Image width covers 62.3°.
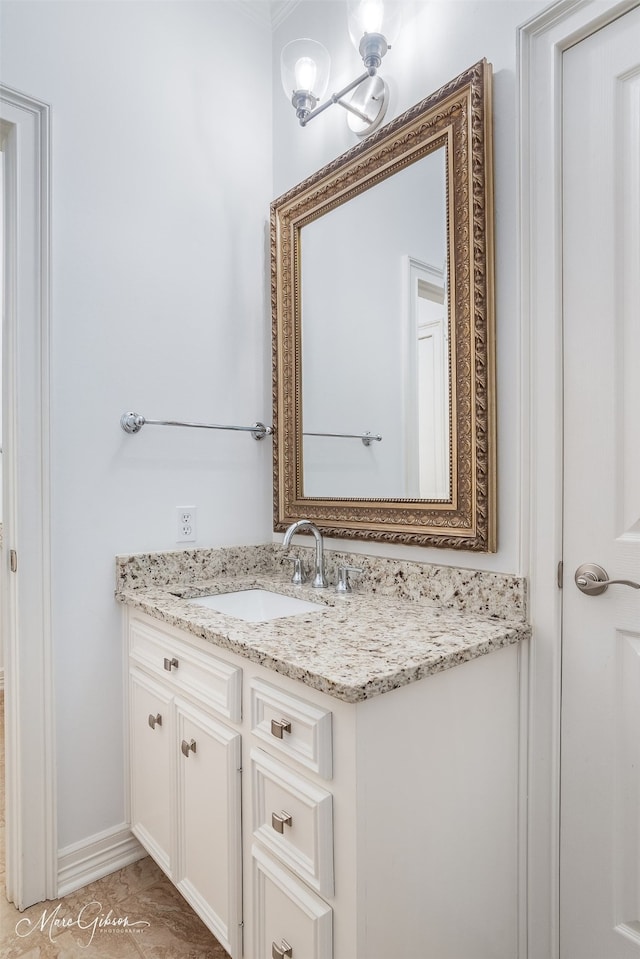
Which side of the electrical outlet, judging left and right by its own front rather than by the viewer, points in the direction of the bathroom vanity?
front

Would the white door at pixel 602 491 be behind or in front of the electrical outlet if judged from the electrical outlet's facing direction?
in front

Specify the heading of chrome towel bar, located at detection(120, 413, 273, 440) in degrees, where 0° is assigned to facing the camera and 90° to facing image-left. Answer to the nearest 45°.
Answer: approximately 315°

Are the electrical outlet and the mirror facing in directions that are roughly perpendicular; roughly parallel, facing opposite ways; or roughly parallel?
roughly perpendicular

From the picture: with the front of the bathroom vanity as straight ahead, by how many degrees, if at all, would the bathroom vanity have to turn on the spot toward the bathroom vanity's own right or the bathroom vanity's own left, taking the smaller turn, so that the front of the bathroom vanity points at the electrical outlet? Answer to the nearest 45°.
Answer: approximately 90° to the bathroom vanity's own right

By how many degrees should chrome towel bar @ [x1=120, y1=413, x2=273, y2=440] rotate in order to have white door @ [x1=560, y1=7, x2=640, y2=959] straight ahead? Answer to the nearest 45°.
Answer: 0° — it already faces it

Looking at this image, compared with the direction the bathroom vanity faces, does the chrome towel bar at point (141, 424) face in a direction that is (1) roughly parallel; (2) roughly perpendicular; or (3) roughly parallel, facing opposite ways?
roughly perpendicular

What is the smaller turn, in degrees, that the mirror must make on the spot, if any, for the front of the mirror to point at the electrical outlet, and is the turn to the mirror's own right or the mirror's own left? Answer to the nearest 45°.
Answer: approximately 45° to the mirror's own right

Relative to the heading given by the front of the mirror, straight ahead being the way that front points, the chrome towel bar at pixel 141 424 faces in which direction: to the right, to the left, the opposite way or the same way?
to the left

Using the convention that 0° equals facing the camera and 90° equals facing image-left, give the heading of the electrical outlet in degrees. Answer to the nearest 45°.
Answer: approximately 315°

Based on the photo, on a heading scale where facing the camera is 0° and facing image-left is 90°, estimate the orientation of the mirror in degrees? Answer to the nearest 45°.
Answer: approximately 45°

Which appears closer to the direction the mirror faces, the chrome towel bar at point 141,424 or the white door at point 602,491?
the chrome towel bar

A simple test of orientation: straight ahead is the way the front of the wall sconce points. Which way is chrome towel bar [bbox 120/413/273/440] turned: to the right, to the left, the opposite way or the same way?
to the left

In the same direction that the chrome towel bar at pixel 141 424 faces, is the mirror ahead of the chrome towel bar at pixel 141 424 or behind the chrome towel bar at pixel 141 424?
ahead

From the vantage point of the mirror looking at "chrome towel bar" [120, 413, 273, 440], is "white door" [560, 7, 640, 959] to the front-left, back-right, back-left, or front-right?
back-left
